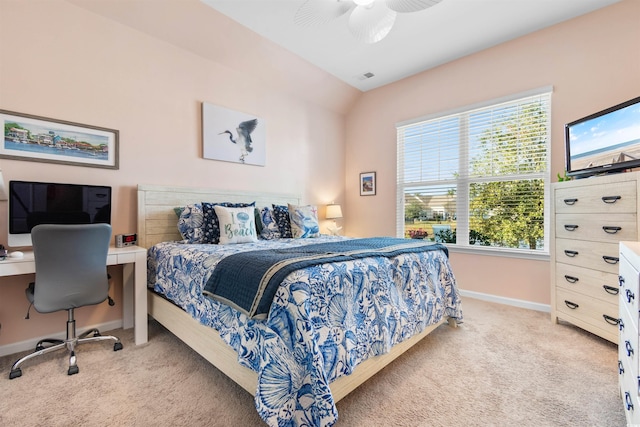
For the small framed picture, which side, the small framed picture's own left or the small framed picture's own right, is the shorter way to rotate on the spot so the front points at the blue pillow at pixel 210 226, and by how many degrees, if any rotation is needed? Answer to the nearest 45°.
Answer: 0° — it already faces it

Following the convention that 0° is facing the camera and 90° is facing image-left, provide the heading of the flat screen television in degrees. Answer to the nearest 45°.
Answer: approximately 45°

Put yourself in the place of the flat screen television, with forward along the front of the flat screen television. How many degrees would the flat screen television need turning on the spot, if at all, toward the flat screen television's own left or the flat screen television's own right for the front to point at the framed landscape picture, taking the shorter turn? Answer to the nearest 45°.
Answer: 0° — it already faces it

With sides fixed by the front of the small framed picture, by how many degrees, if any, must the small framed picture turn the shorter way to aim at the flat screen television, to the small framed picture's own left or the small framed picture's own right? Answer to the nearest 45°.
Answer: approximately 90° to the small framed picture's own left

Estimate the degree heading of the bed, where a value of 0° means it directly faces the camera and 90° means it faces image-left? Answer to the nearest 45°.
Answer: approximately 315°

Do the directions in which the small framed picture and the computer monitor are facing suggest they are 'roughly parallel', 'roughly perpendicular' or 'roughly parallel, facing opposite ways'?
roughly perpendicular

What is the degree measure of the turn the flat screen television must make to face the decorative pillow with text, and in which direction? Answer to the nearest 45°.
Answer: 0° — it already faces it
